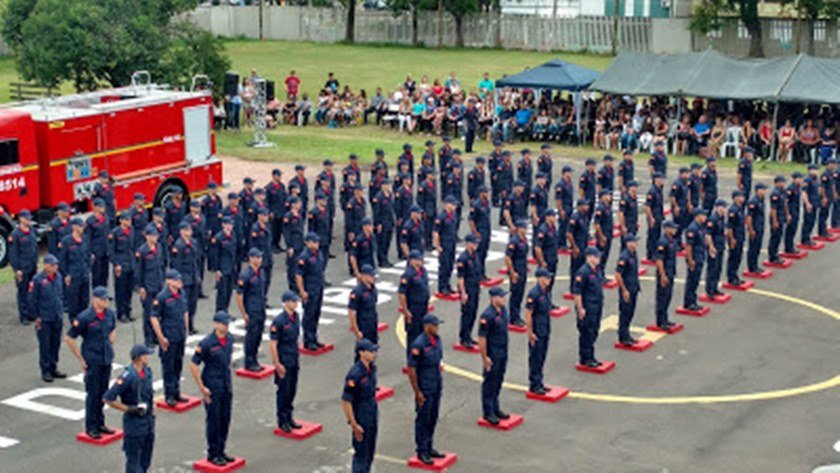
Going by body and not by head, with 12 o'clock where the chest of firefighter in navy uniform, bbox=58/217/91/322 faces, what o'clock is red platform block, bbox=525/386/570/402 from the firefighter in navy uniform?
The red platform block is roughly at 12 o'clock from the firefighter in navy uniform.

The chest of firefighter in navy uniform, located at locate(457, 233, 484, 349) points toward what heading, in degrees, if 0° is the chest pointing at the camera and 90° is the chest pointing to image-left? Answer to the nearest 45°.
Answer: approximately 315°

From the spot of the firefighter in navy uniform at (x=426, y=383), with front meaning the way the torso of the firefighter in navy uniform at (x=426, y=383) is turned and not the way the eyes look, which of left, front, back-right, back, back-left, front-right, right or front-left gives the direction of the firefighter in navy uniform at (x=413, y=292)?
back-left

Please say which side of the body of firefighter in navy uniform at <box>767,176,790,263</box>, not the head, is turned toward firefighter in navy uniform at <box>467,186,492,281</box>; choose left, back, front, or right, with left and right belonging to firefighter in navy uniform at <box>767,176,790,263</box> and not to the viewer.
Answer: right

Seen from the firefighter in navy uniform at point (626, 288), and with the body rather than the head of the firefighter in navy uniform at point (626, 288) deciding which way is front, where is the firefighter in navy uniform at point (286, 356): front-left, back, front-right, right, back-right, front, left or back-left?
right

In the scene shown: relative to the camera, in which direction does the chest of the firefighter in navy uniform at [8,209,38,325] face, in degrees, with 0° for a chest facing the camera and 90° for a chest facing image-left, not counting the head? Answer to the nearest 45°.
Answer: approximately 315°

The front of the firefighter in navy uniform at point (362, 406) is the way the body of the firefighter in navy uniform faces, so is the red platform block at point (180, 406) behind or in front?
behind

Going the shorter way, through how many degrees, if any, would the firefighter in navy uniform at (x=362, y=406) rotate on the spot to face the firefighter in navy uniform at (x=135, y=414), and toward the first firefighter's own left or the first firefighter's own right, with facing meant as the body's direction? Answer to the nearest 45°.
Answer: approximately 135° to the first firefighter's own right

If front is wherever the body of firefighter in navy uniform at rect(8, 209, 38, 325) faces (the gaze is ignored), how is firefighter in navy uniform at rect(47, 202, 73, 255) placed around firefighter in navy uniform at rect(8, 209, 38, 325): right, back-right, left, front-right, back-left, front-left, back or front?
left
